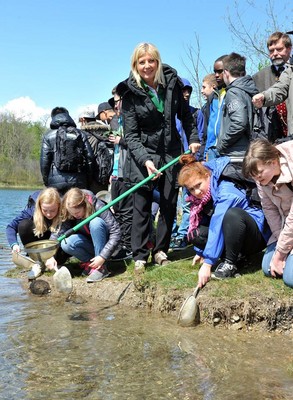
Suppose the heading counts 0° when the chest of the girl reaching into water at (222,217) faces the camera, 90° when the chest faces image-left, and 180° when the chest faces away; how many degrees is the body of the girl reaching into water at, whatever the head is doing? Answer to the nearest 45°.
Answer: approximately 45°

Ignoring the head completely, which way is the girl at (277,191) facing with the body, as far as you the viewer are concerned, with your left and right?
facing the viewer and to the left of the viewer

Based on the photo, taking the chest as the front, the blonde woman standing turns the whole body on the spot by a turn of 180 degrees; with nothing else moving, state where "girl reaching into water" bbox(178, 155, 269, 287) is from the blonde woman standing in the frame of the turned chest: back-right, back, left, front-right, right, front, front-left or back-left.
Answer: back-right

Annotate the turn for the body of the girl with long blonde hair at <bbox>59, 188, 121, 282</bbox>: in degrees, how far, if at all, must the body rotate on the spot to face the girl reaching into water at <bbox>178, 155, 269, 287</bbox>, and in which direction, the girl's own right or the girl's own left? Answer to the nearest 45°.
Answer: approximately 90° to the girl's own left

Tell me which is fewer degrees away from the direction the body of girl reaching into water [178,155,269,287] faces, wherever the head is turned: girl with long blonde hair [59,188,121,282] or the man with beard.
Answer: the girl with long blonde hair

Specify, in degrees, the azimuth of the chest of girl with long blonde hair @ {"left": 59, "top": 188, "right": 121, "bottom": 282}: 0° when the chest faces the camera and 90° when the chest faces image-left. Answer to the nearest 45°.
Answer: approximately 45°
